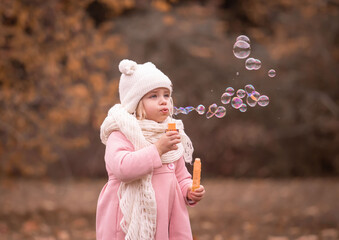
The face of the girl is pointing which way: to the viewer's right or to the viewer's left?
to the viewer's right

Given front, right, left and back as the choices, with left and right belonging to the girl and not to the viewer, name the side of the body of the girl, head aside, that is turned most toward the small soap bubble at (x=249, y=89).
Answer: left

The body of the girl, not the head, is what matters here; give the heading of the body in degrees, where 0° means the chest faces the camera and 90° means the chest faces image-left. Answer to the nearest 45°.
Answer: approximately 315°

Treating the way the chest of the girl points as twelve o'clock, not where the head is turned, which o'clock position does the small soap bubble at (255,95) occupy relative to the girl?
The small soap bubble is roughly at 9 o'clock from the girl.

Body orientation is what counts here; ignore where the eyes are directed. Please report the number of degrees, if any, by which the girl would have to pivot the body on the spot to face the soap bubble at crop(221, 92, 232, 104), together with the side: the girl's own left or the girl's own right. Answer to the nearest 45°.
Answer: approximately 90° to the girl's own left

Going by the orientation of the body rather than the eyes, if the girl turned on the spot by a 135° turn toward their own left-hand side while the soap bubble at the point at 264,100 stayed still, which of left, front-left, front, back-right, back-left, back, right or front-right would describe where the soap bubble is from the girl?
front-right

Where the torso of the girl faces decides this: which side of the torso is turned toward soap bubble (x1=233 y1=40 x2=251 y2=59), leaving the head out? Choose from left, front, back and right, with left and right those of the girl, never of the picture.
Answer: left
